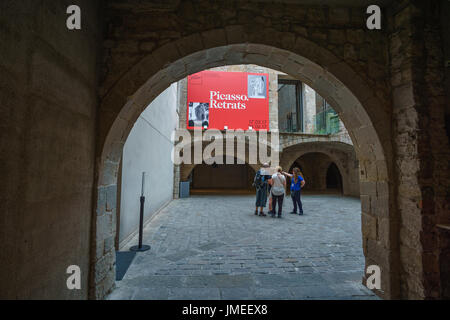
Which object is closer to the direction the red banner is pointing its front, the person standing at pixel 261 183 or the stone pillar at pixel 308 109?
the person standing

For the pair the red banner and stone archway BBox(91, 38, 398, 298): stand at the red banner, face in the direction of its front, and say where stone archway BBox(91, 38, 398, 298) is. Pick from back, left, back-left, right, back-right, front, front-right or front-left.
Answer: front

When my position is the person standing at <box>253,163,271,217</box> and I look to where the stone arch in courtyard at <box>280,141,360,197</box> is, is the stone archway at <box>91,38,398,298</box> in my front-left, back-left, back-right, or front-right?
back-right

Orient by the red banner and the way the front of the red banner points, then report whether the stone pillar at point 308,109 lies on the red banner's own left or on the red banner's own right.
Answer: on the red banner's own left

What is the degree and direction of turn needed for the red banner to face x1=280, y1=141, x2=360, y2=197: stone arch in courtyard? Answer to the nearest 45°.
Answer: approximately 135° to its left

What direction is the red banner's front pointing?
toward the camera

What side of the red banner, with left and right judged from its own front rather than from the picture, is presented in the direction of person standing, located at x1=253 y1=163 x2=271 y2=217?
front

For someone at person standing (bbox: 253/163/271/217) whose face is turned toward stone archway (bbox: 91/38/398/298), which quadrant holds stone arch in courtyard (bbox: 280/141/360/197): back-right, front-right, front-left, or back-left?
back-left

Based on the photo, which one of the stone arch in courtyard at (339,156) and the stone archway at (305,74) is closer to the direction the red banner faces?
the stone archway
